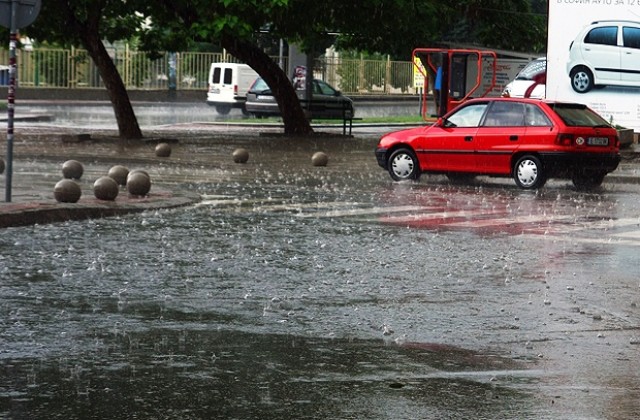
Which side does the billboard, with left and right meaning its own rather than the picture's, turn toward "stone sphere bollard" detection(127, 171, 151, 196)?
front

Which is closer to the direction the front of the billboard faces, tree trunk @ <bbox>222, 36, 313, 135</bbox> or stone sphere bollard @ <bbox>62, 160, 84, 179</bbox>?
the stone sphere bollard

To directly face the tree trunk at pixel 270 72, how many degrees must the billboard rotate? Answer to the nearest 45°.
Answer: approximately 90° to its right

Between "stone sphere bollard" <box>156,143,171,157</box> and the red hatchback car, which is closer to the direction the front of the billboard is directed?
the red hatchback car

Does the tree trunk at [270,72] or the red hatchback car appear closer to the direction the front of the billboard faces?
the red hatchback car

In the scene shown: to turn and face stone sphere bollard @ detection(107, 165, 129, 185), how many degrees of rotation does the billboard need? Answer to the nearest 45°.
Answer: approximately 45° to its right

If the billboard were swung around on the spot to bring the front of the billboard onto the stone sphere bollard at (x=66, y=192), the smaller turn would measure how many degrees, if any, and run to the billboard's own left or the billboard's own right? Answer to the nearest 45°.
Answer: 0° — it already faces it

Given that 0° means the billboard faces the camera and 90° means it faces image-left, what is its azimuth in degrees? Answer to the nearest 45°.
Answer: approximately 0°

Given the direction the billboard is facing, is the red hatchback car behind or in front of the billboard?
in front

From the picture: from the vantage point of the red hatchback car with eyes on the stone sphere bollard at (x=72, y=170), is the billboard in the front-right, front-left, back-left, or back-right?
back-right

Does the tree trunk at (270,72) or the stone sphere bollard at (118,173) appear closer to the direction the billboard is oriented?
the stone sphere bollard

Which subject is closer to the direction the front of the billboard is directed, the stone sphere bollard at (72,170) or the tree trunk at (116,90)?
the stone sphere bollard
